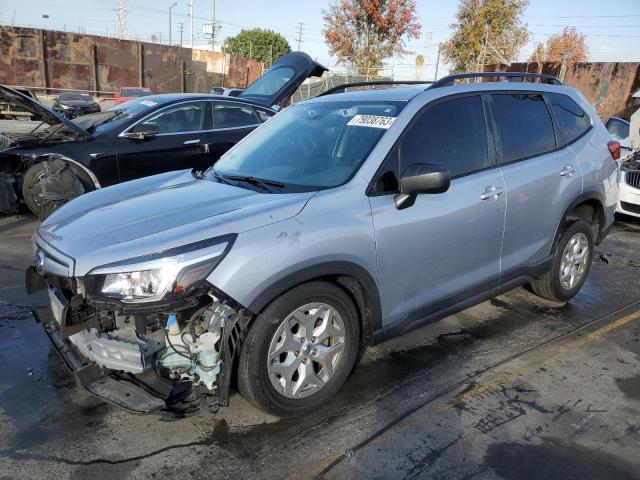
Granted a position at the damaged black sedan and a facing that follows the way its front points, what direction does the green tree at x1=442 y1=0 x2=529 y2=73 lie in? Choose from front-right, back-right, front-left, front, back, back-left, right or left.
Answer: back

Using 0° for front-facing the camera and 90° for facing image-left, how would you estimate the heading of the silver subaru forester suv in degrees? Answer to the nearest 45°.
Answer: approximately 45°

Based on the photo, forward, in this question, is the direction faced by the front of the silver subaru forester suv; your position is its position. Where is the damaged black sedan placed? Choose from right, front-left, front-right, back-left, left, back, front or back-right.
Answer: right

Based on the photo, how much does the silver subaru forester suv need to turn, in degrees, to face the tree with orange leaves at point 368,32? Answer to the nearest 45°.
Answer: approximately 135° to its right

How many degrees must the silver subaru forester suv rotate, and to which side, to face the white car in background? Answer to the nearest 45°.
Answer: approximately 180°

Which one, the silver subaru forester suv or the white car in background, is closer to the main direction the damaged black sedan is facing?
the silver subaru forester suv

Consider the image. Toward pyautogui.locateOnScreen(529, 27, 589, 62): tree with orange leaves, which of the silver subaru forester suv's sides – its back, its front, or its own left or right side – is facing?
back

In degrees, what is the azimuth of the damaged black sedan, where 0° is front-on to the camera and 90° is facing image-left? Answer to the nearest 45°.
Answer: approximately 45°

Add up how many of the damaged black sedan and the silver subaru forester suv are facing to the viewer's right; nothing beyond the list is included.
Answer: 0
